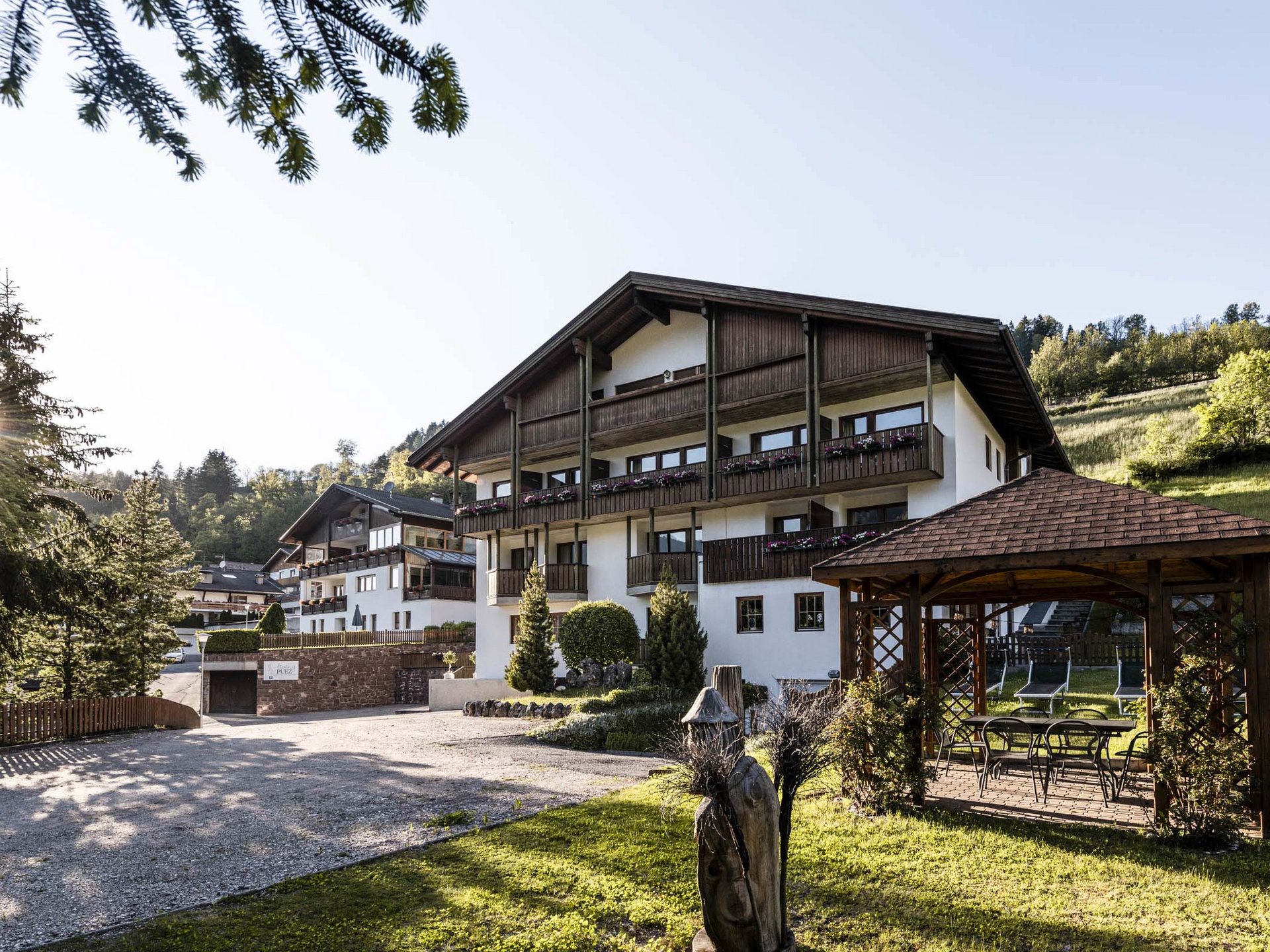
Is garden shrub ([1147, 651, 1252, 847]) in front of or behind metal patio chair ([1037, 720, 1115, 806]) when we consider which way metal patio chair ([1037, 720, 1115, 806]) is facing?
behind

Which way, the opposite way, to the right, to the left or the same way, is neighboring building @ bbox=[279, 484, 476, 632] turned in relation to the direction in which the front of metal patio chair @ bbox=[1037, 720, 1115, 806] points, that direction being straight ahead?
the opposite way

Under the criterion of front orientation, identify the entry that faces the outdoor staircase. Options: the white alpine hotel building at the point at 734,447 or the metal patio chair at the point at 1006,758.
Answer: the metal patio chair

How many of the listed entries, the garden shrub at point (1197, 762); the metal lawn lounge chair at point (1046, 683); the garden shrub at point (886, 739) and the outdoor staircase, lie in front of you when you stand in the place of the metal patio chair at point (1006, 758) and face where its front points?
2

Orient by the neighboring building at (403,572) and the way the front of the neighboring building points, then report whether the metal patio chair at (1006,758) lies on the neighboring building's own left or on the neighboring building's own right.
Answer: on the neighboring building's own left

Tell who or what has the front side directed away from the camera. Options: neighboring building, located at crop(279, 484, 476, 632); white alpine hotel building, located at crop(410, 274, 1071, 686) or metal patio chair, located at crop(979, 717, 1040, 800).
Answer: the metal patio chair

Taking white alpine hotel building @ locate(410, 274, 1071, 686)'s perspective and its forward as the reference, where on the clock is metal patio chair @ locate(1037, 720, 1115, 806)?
The metal patio chair is roughly at 10 o'clock from the white alpine hotel building.

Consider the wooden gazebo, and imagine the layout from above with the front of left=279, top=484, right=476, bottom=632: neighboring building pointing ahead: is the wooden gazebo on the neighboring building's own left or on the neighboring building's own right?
on the neighboring building's own left

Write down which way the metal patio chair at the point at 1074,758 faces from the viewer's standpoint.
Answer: facing away from the viewer

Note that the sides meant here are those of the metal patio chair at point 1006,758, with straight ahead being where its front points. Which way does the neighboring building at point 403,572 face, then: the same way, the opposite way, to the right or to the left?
the opposite way

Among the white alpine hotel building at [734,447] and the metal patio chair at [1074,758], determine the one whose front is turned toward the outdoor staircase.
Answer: the metal patio chair

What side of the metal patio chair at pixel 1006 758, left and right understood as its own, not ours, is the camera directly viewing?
back

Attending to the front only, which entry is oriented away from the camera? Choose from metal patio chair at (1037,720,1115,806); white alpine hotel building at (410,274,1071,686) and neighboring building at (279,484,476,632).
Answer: the metal patio chair

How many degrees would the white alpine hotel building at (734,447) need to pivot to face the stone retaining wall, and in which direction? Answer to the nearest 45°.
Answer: approximately 90° to its right

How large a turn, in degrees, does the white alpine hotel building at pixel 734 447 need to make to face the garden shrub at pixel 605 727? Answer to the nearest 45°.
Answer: approximately 45° to its left

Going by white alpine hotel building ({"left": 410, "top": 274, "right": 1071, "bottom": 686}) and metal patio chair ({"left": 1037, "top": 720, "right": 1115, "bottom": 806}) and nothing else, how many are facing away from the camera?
1
